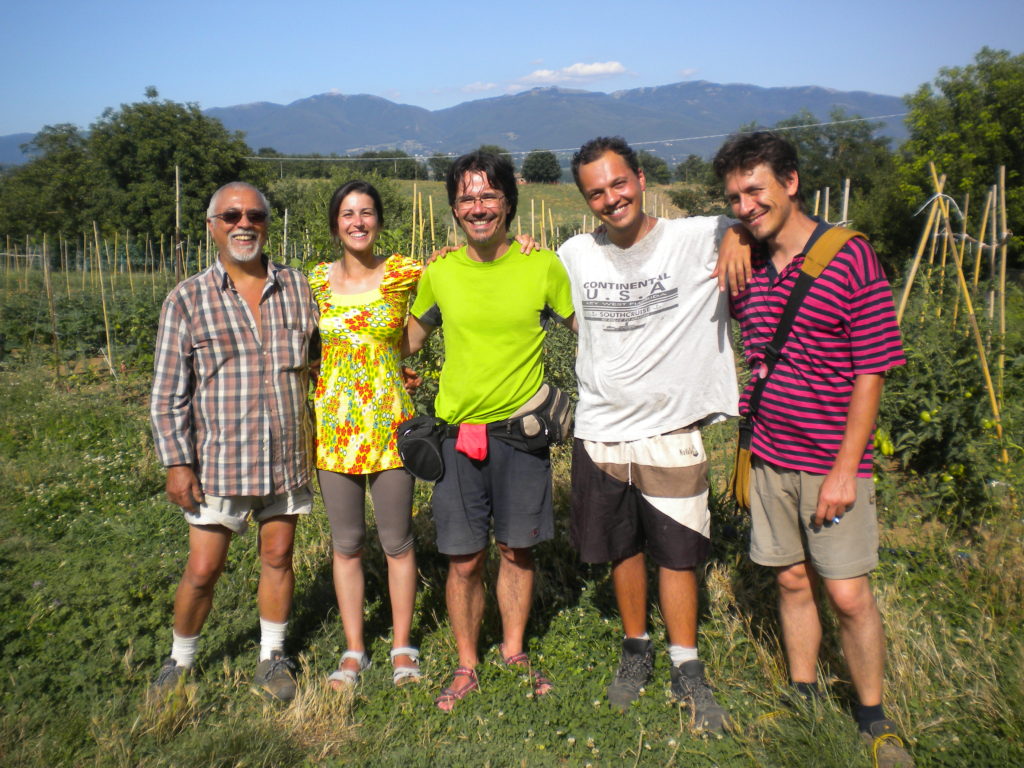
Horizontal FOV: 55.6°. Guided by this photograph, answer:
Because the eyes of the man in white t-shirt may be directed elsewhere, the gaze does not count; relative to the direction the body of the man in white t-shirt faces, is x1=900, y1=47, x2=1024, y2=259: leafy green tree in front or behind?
behind

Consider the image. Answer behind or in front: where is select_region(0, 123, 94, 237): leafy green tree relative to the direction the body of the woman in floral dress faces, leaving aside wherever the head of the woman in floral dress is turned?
behind

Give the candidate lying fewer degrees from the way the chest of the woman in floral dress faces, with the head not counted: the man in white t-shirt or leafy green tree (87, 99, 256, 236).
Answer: the man in white t-shirt

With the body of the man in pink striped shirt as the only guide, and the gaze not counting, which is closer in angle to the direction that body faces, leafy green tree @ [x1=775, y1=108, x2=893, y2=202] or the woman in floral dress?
the woman in floral dress

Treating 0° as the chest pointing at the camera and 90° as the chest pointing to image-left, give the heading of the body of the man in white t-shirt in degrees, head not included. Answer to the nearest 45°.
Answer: approximately 0°

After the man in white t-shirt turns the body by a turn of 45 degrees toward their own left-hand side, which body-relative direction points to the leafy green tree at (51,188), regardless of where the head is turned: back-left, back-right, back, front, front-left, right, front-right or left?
back

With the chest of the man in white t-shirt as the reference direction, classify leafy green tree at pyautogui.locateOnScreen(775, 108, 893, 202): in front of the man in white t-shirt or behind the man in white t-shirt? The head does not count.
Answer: behind

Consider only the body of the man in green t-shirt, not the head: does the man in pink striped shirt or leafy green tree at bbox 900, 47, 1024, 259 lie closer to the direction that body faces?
the man in pink striped shirt

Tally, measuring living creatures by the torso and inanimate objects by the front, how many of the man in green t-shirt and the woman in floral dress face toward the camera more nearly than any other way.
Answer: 2

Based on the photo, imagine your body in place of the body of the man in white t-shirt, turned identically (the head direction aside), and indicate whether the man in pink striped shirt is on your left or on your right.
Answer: on your left
